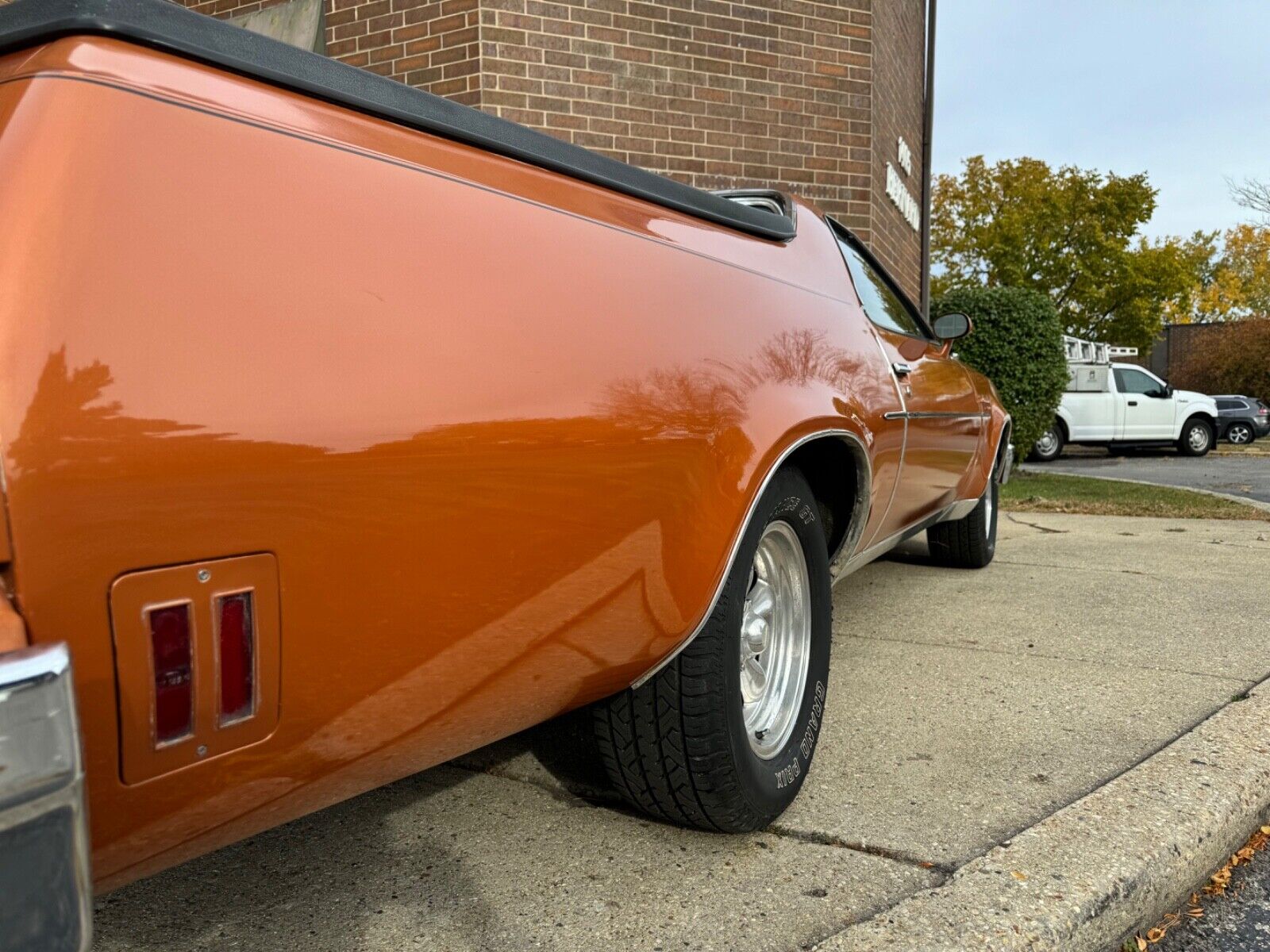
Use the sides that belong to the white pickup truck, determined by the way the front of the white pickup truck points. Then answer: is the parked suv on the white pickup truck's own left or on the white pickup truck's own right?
on the white pickup truck's own left

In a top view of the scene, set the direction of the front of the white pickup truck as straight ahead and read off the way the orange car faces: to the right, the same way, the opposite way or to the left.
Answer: to the left

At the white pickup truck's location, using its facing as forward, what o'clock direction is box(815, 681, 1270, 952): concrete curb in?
The concrete curb is roughly at 3 o'clock from the white pickup truck.

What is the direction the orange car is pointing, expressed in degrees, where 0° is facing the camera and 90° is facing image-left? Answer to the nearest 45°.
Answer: approximately 225°

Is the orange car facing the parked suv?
yes

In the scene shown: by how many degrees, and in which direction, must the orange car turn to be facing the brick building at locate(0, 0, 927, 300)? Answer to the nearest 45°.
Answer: approximately 45° to its left

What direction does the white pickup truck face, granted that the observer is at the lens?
facing to the right of the viewer

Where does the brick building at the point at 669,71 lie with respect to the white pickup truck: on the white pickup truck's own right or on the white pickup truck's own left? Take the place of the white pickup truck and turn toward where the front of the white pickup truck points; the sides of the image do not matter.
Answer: on the white pickup truck's own right

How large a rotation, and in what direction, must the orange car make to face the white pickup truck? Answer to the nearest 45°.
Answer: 0° — it already faces it

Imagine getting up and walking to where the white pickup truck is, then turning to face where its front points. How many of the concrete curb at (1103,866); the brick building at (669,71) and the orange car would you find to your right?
3

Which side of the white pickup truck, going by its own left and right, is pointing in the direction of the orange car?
right
